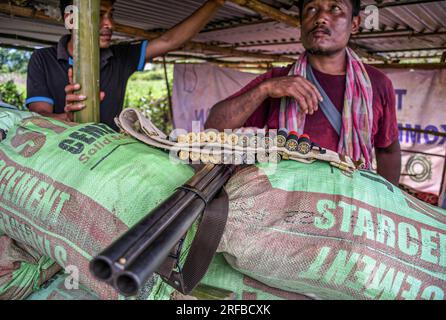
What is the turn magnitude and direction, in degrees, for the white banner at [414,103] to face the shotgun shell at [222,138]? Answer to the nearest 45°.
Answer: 0° — it already faces it

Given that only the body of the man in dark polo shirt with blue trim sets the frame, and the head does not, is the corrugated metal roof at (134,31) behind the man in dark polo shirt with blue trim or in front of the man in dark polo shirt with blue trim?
behind

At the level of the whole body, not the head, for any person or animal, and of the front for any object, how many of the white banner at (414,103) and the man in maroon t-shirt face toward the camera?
2

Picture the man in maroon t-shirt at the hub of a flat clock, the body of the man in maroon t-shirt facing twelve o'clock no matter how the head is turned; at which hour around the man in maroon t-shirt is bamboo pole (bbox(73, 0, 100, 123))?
The bamboo pole is roughly at 2 o'clock from the man in maroon t-shirt.

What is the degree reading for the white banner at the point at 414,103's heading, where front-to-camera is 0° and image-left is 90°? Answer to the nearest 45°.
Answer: approximately 0°

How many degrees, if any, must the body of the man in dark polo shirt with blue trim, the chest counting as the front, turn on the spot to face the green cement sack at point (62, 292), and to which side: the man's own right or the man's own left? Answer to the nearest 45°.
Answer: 0° — they already face it

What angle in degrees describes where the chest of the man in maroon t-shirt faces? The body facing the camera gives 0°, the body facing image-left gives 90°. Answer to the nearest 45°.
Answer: approximately 0°

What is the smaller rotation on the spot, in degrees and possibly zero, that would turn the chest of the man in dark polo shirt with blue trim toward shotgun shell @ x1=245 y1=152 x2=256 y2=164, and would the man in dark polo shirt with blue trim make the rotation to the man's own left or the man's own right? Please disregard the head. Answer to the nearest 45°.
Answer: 0° — they already face it

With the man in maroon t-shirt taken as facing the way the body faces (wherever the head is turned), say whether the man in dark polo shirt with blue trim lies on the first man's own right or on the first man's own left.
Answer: on the first man's own right

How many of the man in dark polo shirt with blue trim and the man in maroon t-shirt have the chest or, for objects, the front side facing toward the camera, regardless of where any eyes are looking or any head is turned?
2
